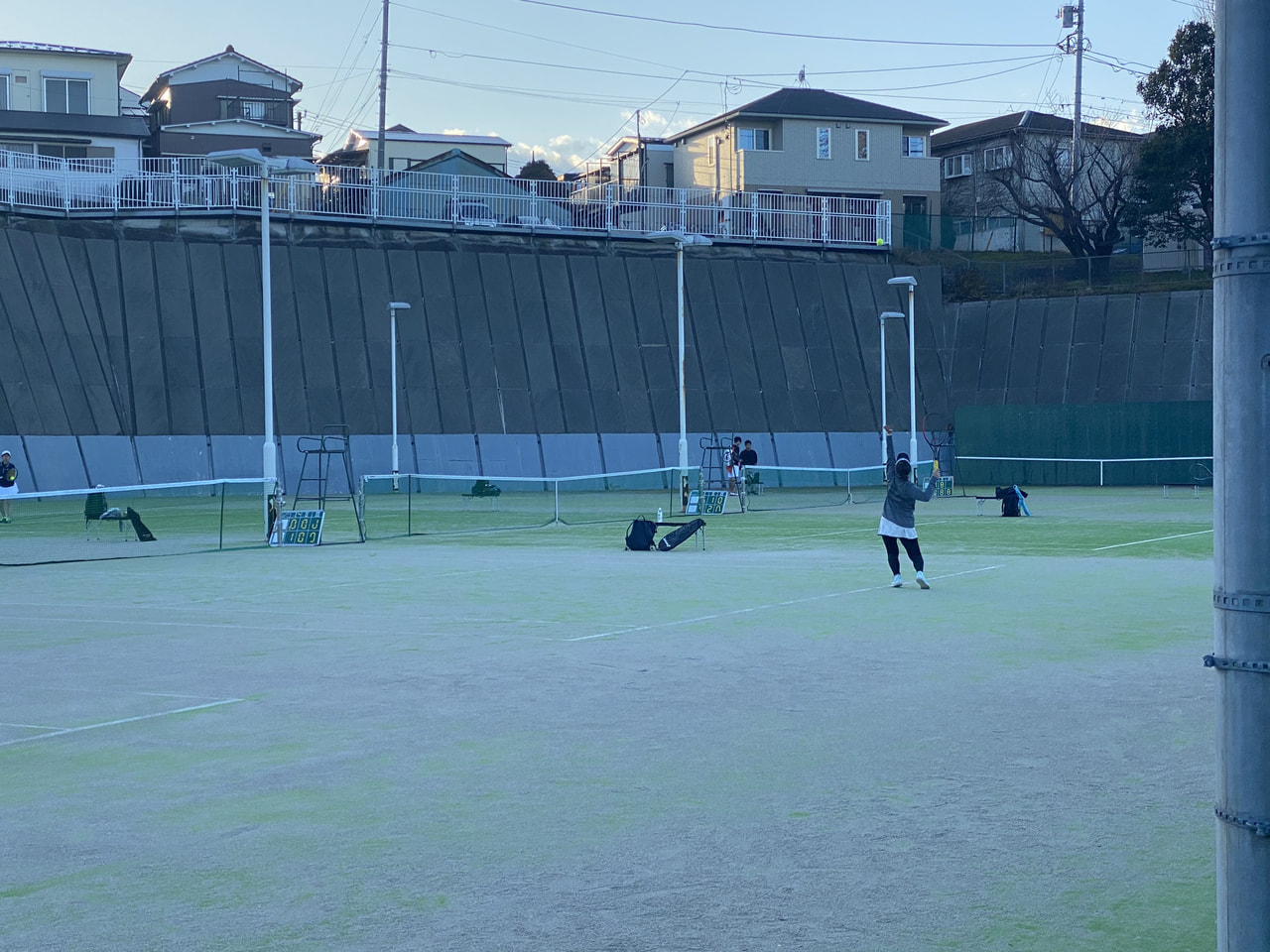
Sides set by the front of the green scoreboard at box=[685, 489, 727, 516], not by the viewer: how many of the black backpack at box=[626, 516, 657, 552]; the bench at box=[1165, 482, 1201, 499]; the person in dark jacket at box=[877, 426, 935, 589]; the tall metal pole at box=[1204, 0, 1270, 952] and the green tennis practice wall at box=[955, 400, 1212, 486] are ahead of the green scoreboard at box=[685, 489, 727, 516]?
3

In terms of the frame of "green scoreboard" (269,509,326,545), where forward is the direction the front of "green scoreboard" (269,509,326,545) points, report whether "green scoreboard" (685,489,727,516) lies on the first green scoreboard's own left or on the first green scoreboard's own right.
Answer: on the first green scoreboard's own left

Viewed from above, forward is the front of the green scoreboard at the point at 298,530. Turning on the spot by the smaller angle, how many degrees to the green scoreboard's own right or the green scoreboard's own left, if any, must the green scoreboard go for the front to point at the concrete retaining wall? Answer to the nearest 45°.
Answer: approximately 180°

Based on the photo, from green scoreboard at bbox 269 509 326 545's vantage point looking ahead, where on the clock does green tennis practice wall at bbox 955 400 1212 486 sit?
The green tennis practice wall is roughly at 8 o'clock from the green scoreboard.

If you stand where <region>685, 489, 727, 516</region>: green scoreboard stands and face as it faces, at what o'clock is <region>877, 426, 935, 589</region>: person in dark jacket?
The person in dark jacket is roughly at 12 o'clock from the green scoreboard.

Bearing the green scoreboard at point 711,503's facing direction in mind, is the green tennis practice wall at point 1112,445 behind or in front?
behind

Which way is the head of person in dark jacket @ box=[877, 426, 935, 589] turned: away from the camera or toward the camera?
away from the camera

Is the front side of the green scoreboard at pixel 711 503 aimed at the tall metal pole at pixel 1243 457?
yes

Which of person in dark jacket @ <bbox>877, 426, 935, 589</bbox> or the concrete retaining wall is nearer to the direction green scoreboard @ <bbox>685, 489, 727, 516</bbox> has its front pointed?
the person in dark jacket

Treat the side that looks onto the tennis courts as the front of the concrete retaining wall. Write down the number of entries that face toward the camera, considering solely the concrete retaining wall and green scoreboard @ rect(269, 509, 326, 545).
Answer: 2

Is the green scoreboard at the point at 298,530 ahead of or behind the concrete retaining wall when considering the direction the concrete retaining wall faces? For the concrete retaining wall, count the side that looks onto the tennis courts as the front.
ahead
